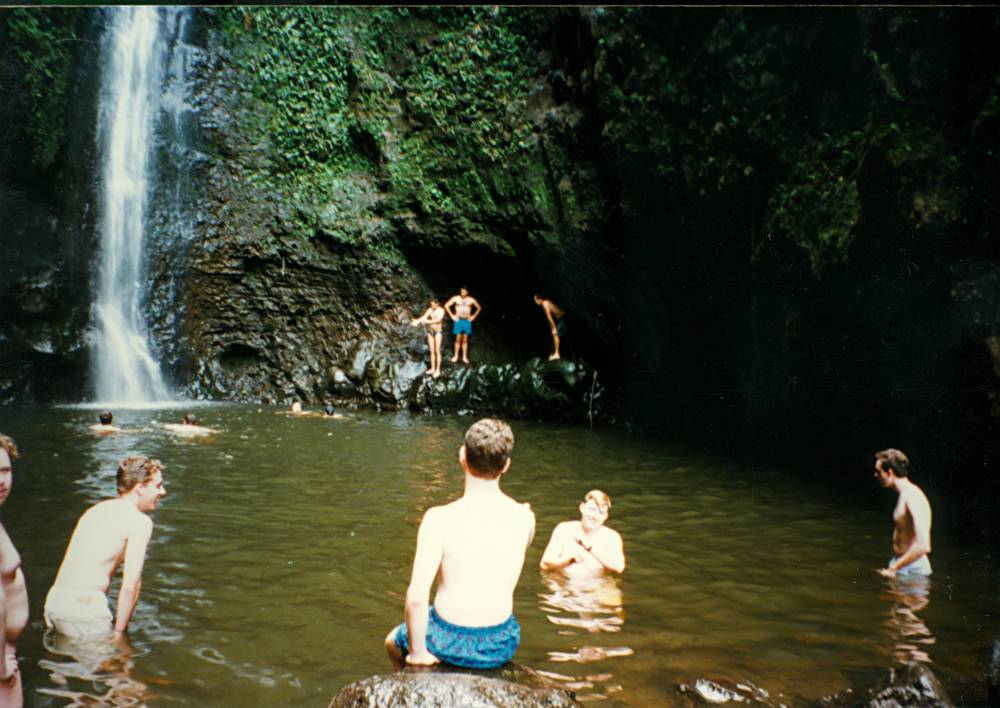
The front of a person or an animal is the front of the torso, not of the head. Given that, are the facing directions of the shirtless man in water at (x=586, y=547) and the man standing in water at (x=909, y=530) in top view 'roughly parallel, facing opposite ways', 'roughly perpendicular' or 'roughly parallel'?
roughly perpendicular

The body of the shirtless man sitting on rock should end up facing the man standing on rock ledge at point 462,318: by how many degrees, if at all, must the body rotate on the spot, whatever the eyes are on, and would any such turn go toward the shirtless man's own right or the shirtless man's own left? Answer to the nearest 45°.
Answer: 0° — they already face them

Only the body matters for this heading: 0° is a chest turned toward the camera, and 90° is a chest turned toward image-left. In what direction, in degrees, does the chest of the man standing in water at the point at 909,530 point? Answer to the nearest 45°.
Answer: approximately 90°

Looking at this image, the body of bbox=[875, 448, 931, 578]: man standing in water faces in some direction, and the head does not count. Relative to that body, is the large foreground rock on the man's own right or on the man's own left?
on the man's own left

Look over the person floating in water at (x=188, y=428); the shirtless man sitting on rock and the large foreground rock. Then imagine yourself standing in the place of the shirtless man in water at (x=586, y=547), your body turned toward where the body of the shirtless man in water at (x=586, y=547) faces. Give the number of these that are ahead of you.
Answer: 2

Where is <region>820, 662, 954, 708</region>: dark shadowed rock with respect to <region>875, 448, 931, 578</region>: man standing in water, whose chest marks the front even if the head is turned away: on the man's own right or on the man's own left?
on the man's own left

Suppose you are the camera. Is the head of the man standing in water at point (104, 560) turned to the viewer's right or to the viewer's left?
to the viewer's right

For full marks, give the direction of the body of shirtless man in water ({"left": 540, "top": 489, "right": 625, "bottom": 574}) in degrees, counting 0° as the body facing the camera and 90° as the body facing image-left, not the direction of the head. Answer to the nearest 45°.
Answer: approximately 0°

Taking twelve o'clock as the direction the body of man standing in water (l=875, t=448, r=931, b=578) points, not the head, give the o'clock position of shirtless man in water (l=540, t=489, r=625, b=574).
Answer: The shirtless man in water is roughly at 11 o'clock from the man standing in water.
